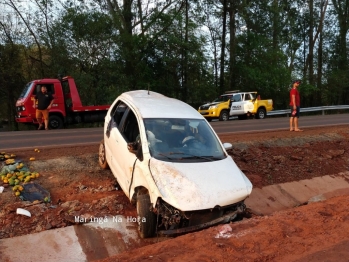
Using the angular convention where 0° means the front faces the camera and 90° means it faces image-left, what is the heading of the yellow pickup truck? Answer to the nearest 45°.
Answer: approximately 45°

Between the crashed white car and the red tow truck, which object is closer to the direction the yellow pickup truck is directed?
the red tow truck

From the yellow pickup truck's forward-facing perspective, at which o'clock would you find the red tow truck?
The red tow truck is roughly at 12 o'clock from the yellow pickup truck.

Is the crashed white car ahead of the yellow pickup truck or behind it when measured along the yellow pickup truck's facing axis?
ahead
